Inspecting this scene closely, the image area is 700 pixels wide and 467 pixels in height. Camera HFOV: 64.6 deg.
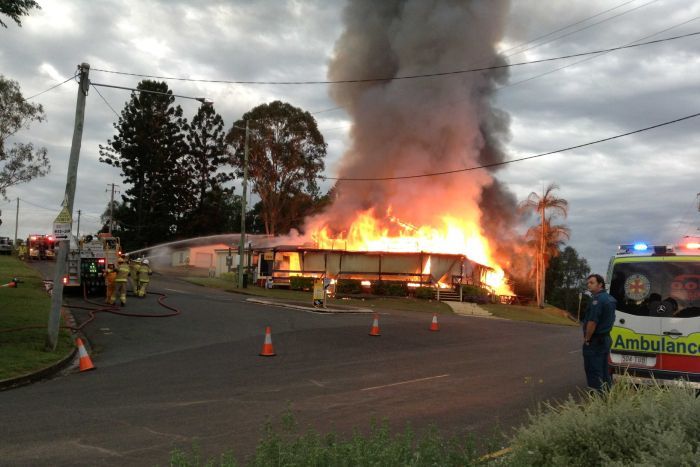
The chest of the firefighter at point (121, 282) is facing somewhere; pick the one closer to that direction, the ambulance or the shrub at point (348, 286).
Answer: the shrub

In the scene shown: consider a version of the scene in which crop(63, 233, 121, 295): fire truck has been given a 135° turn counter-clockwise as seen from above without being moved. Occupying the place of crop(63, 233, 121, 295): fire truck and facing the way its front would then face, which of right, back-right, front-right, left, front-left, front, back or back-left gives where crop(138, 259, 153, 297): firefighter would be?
back-left

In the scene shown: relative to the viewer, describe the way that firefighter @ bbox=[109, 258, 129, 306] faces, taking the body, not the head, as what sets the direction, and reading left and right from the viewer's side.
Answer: facing away from the viewer and to the right of the viewer

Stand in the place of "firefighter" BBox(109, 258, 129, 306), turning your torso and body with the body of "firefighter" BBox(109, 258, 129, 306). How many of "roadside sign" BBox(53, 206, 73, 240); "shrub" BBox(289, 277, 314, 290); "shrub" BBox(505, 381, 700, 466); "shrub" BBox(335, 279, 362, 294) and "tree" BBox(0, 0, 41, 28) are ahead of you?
2

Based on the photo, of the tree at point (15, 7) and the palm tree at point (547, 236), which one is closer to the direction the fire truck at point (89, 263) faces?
the palm tree

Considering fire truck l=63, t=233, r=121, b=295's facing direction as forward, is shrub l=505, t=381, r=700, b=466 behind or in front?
behind

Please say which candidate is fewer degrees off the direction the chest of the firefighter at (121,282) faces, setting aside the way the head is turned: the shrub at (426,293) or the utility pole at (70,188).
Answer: the shrub

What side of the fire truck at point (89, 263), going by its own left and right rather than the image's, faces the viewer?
back
